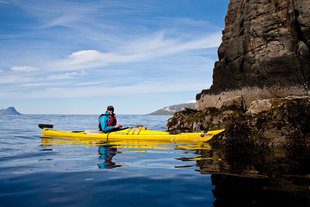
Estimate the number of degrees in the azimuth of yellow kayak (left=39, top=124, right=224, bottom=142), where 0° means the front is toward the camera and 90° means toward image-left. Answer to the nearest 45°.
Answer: approximately 270°

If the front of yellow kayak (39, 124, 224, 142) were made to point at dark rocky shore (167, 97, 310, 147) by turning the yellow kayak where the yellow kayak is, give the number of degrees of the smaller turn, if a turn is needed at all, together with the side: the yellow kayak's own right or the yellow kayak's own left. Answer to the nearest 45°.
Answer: approximately 45° to the yellow kayak's own right

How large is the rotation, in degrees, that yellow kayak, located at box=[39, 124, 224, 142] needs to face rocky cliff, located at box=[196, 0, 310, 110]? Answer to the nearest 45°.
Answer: approximately 45° to its left
